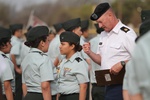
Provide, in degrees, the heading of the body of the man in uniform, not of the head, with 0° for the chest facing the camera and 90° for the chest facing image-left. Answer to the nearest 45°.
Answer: approximately 45°

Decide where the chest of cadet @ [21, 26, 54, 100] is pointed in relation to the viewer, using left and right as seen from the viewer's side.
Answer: facing away from the viewer and to the right of the viewer

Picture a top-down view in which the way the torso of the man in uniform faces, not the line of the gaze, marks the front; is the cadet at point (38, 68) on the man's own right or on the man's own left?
on the man's own right

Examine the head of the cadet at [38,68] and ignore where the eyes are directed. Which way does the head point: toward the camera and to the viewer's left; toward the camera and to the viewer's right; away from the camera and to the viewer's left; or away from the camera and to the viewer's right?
away from the camera and to the viewer's right

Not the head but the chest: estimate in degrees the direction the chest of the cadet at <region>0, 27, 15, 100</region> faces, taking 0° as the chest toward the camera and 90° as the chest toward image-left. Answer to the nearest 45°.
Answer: approximately 270°

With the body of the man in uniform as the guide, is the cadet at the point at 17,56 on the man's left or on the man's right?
on the man's right

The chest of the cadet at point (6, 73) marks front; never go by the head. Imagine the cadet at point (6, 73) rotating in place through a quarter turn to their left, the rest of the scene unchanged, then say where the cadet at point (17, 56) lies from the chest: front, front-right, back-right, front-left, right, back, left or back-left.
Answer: front

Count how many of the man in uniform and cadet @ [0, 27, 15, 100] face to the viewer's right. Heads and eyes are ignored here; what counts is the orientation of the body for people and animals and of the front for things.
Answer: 1
